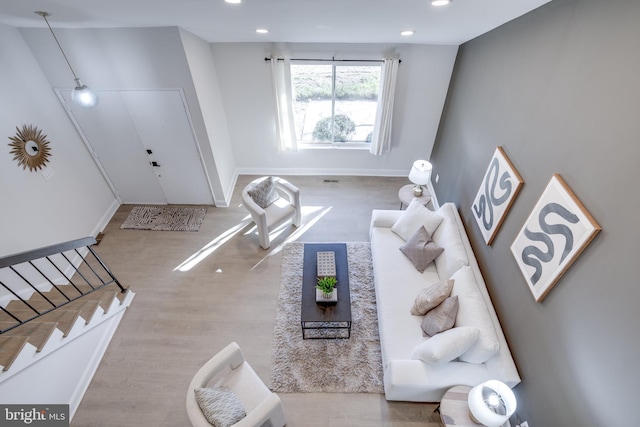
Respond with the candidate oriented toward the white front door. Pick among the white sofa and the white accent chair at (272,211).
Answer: the white sofa

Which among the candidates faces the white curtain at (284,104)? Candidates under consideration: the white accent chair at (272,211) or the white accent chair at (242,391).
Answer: the white accent chair at (242,391)

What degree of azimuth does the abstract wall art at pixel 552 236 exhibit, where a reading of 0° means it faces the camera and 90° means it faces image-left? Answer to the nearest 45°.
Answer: approximately 45°

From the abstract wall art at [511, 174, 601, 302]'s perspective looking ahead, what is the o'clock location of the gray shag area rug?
The gray shag area rug is roughly at 12 o'clock from the abstract wall art.

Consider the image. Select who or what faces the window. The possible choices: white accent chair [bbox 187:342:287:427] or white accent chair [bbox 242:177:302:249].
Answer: white accent chair [bbox 187:342:287:427]

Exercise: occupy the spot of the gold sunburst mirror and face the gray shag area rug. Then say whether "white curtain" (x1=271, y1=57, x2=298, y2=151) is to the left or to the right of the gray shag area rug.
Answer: left

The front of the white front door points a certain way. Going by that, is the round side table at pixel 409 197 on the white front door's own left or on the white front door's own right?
on the white front door's own left

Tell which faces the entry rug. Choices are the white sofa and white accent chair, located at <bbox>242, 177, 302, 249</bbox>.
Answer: the white sofa

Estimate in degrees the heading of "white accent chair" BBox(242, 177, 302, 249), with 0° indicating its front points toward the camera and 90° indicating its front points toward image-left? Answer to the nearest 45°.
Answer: approximately 315°

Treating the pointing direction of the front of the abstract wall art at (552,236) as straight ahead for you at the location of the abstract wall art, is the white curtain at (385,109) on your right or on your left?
on your right

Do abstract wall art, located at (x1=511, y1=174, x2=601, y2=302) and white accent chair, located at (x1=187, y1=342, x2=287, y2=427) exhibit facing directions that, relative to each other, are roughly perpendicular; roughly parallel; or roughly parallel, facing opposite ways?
roughly perpendicular

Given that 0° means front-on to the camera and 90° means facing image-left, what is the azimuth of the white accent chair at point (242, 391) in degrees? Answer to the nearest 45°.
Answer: approximately 225°

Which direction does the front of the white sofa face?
to the viewer's left

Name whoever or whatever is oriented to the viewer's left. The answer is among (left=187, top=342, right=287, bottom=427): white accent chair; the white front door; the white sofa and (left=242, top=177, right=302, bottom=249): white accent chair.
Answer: the white sofa

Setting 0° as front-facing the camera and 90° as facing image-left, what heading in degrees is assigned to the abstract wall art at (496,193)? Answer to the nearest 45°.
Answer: approximately 45°
